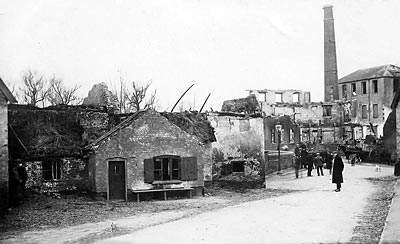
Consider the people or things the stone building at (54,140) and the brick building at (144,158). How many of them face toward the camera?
2

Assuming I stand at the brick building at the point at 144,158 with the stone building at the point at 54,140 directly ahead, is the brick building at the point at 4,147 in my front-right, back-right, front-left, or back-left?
front-left

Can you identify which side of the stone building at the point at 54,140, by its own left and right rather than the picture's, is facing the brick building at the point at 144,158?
left

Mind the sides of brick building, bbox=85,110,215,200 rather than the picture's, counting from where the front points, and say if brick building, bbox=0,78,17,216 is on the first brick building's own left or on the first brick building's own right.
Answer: on the first brick building's own right

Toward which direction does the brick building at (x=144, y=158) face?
toward the camera

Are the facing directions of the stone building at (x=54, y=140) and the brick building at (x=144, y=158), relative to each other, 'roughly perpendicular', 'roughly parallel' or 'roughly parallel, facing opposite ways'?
roughly parallel

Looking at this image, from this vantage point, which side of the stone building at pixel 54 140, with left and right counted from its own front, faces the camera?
front

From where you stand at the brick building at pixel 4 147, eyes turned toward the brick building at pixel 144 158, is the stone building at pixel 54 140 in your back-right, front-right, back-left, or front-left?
front-left

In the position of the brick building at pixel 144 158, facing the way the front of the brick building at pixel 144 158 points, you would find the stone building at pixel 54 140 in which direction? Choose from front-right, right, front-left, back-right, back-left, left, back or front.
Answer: right
